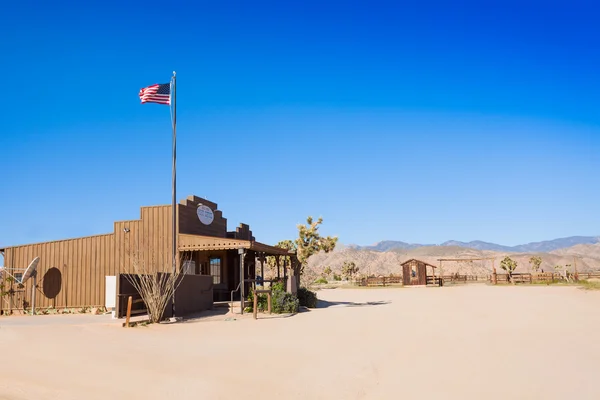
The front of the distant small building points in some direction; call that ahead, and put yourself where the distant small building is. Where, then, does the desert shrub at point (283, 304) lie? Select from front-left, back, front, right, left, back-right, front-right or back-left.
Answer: front

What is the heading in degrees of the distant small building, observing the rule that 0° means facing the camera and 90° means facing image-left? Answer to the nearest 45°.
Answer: approximately 0°

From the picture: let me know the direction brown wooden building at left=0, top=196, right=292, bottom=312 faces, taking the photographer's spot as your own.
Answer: facing the viewer and to the right of the viewer

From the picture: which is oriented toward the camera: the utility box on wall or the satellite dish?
the utility box on wall

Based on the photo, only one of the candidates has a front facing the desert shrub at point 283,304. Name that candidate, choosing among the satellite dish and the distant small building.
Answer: the distant small building

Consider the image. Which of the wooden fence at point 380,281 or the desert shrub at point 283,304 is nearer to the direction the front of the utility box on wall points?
the desert shrub

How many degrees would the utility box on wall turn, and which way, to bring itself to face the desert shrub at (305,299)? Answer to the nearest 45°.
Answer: approximately 90° to its left

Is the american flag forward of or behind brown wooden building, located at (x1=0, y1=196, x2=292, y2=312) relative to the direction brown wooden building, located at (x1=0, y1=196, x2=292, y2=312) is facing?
forward

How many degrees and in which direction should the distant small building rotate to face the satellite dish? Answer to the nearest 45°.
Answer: approximately 45° to its right

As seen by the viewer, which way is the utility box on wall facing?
toward the camera

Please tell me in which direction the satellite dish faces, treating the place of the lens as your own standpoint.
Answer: facing to the left of the viewer

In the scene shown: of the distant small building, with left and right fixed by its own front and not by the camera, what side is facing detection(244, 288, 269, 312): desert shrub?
front
